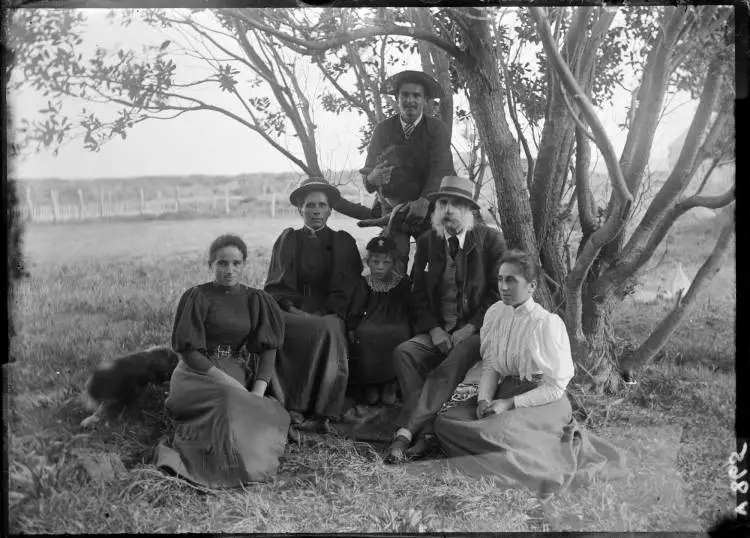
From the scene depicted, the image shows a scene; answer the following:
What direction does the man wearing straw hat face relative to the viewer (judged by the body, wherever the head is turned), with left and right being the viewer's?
facing the viewer and to the left of the viewer

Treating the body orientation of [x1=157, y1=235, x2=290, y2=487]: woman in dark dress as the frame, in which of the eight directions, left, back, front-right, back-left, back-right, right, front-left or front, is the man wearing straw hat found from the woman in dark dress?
left

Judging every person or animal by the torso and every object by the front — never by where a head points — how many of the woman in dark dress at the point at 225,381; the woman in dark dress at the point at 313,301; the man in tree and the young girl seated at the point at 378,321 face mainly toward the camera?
4

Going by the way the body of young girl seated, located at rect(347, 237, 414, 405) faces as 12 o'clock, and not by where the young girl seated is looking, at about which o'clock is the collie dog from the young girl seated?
The collie dog is roughly at 3 o'clock from the young girl seated.

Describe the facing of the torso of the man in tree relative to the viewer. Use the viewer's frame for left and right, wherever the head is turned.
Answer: facing the viewer

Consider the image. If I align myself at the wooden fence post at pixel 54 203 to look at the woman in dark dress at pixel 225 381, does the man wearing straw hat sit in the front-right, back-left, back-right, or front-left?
front-left

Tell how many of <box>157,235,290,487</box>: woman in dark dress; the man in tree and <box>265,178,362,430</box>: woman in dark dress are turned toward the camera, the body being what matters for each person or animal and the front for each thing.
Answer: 3

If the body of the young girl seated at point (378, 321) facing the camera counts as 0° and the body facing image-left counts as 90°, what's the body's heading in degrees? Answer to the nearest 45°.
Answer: approximately 0°

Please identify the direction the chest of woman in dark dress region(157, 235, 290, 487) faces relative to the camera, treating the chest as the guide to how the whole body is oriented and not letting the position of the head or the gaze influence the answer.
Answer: toward the camera
